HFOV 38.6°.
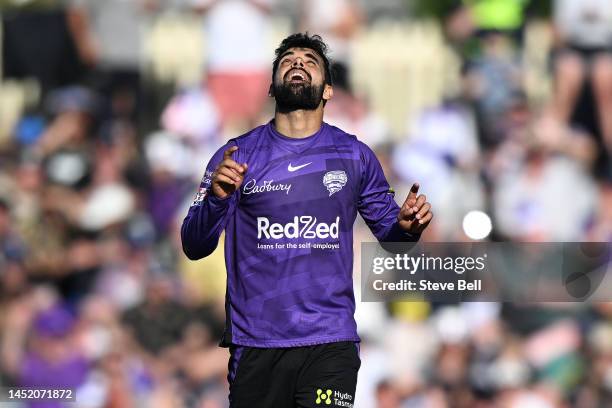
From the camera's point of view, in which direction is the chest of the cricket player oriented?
toward the camera
